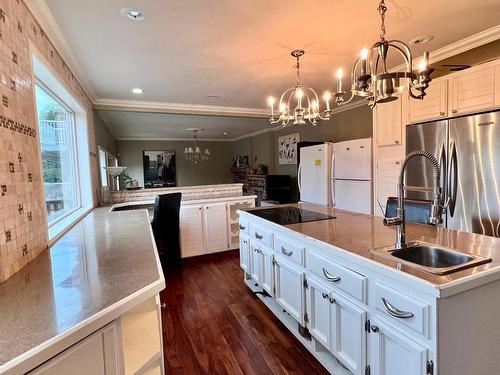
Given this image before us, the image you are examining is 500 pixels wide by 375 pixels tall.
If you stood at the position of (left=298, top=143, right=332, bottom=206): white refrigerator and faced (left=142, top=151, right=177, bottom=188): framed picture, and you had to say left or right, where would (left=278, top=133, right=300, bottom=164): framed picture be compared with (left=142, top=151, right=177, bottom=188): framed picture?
right

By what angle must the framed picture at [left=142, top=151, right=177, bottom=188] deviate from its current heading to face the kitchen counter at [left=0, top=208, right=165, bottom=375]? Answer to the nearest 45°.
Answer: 0° — it already faces it

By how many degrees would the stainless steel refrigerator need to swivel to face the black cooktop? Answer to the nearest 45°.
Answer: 0° — it already faces it

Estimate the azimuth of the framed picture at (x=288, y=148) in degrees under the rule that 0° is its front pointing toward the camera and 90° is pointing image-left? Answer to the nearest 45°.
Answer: approximately 45°

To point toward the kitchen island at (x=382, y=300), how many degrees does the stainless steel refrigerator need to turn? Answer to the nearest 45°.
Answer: approximately 45° to its left

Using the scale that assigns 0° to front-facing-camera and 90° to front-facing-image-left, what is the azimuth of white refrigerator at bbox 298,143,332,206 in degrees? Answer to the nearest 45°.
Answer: approximately 45°

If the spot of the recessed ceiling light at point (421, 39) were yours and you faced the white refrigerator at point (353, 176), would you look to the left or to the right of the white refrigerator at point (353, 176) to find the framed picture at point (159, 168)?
left

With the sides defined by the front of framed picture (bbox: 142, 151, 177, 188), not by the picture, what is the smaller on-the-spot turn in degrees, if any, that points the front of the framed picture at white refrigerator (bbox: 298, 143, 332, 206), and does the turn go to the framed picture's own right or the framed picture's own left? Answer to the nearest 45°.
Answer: approximately 45° to the framed picture's own left
